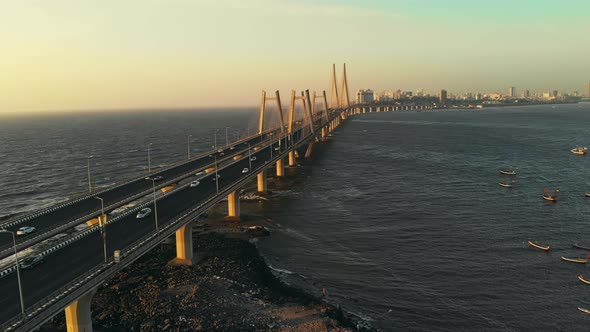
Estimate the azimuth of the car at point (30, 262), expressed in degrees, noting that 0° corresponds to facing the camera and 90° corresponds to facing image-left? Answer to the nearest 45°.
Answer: approximately 45°

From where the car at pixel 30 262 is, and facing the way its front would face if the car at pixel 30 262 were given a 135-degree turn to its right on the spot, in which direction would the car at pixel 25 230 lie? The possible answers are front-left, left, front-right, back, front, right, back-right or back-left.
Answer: front
